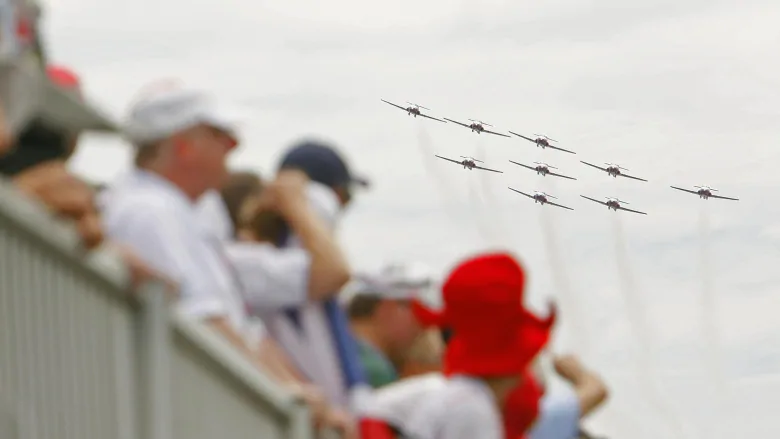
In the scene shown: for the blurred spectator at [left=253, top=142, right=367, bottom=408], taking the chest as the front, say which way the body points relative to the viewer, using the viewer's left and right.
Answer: facing to the right of the viewer

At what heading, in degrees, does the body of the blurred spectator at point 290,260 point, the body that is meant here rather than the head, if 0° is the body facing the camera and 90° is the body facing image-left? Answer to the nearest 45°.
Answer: approximately 270°

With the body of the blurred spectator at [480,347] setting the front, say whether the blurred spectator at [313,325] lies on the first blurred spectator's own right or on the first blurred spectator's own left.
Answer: on the first blurred spectator's own left

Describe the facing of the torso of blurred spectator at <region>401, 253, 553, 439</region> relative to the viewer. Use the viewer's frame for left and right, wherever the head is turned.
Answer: facing away from the viewer and to the right of the viewer

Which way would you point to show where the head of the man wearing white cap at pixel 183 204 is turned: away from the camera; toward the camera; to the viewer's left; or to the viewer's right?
to the viewer's right

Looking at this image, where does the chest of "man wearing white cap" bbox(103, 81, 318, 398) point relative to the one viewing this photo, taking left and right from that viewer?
facing to the right of the viewer

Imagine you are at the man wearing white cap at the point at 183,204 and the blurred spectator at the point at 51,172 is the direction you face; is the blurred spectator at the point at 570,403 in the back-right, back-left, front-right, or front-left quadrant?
back-left

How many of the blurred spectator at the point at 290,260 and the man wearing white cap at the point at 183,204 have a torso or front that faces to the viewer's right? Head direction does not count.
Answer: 2
